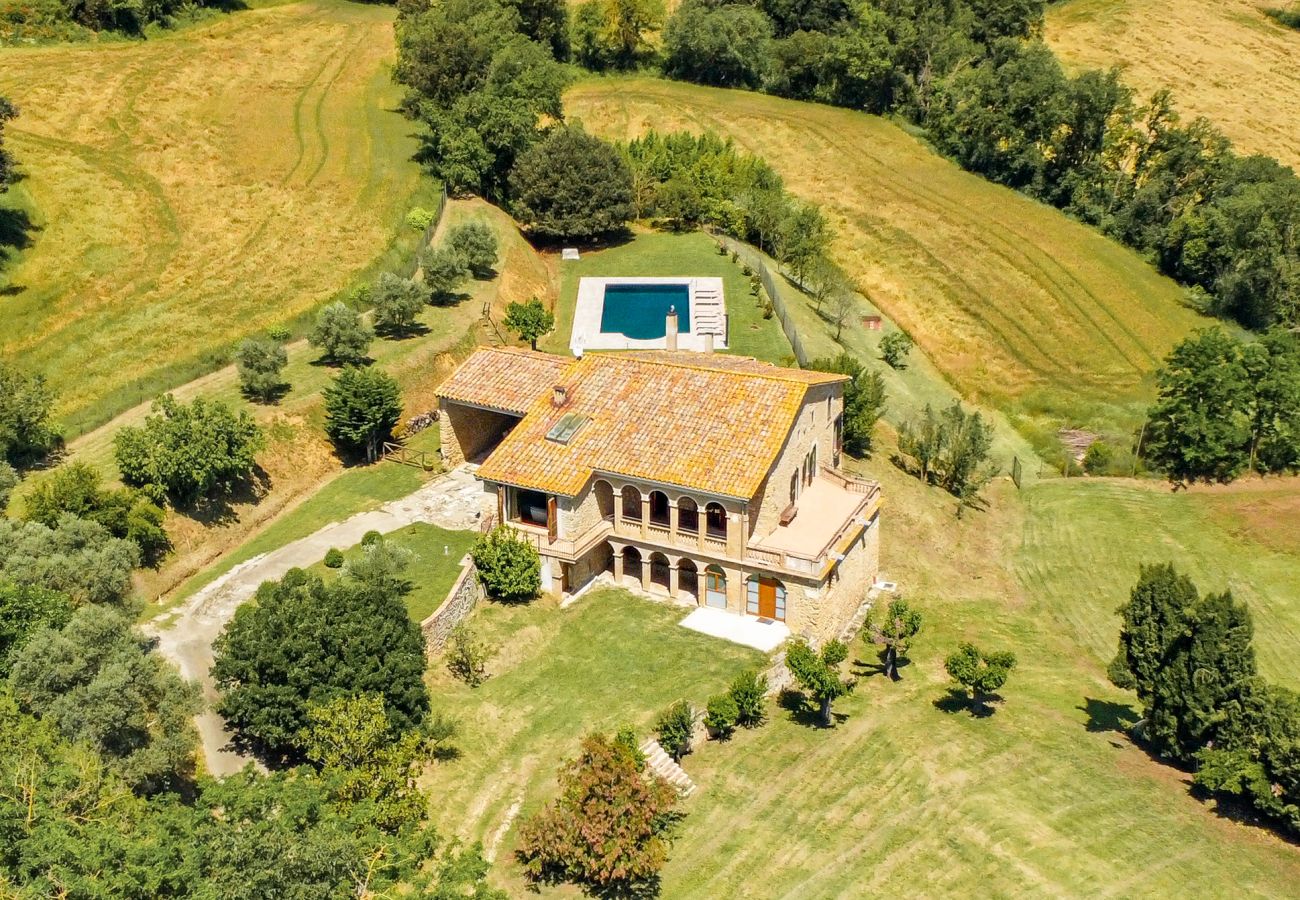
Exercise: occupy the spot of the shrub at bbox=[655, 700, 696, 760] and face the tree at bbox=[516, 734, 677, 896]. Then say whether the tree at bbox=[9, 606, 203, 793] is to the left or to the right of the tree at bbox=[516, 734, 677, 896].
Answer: right

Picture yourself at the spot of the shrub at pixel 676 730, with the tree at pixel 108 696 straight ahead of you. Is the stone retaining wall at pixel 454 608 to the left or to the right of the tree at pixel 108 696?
right

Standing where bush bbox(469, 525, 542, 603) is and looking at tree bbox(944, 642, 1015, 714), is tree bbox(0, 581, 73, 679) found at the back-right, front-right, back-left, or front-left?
back-right

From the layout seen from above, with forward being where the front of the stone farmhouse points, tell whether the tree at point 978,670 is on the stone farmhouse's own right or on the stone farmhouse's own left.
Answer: on the stone farmhouse's own left

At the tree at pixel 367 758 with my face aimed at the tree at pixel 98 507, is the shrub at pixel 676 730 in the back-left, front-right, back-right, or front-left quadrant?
back-right

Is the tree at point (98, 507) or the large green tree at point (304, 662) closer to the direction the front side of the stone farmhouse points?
the large green tree

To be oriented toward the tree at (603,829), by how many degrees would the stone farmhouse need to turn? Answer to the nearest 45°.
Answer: approximately 45° to its left

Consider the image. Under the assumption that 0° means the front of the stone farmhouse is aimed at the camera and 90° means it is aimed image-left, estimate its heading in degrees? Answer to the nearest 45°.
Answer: approximately 45°

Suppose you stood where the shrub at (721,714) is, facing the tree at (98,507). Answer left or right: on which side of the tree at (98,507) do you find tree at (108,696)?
left

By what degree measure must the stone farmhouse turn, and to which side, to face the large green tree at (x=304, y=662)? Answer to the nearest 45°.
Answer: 0° — it already faces it
